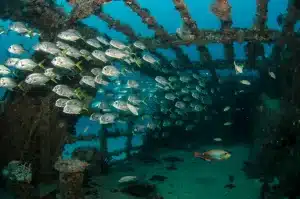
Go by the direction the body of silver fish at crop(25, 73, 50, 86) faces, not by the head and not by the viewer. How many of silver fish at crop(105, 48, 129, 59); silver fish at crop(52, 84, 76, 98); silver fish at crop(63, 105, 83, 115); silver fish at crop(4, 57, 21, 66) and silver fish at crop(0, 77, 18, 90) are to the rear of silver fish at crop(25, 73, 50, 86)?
3

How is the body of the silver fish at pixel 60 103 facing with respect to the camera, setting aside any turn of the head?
to the viewer's left

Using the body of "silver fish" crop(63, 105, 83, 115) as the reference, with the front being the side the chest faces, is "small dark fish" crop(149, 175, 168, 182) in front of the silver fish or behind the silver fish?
behind

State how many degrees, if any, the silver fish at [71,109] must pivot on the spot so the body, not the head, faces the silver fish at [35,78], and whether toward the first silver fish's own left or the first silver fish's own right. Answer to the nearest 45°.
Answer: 0° — it already faces it

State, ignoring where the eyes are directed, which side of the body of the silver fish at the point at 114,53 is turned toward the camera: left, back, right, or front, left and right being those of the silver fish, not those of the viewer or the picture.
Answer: left

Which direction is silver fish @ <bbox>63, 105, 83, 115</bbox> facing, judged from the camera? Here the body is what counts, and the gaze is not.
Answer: to the viewer's left

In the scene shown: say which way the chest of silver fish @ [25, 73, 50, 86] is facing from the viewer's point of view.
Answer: to the viewer's left

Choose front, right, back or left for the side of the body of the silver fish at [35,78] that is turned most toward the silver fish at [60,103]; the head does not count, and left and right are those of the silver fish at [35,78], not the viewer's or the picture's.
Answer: back

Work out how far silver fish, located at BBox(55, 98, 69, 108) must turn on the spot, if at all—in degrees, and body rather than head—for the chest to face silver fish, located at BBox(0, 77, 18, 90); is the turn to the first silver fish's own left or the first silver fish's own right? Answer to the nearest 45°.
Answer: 0° — it already faces it

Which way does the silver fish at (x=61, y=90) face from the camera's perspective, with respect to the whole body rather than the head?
to the viewer's left
